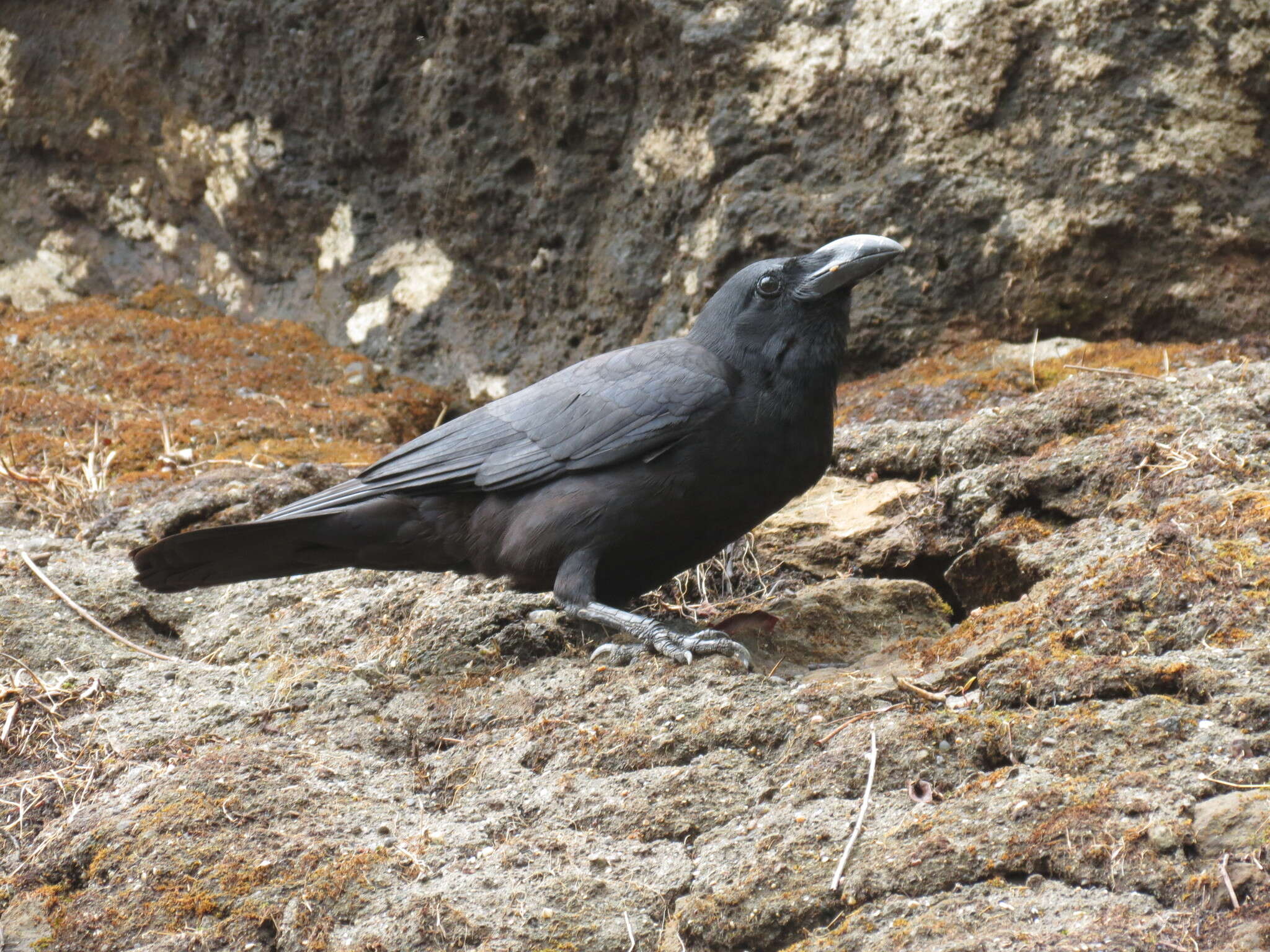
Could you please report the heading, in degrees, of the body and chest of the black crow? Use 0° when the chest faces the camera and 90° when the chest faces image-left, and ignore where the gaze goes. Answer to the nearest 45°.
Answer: approximately 270°

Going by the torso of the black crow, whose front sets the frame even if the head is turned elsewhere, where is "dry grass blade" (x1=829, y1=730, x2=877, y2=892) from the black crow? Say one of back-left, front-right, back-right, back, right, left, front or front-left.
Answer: right

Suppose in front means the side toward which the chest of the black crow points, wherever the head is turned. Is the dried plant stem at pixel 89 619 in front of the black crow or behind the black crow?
behind

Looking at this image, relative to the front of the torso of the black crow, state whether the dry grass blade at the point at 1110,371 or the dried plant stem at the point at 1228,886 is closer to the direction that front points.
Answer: the dry grass blade

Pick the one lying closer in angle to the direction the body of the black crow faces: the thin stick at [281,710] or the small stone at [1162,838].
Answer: the small stone

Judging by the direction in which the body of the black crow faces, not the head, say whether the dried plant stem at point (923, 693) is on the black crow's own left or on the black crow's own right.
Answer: on the black crow's own right
